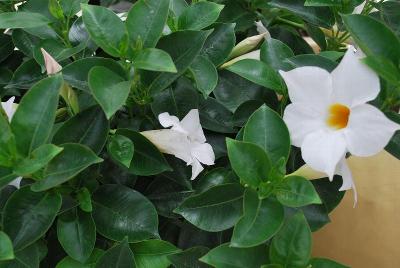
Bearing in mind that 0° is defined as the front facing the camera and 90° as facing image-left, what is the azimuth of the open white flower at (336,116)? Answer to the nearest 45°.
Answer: approximately 0°
